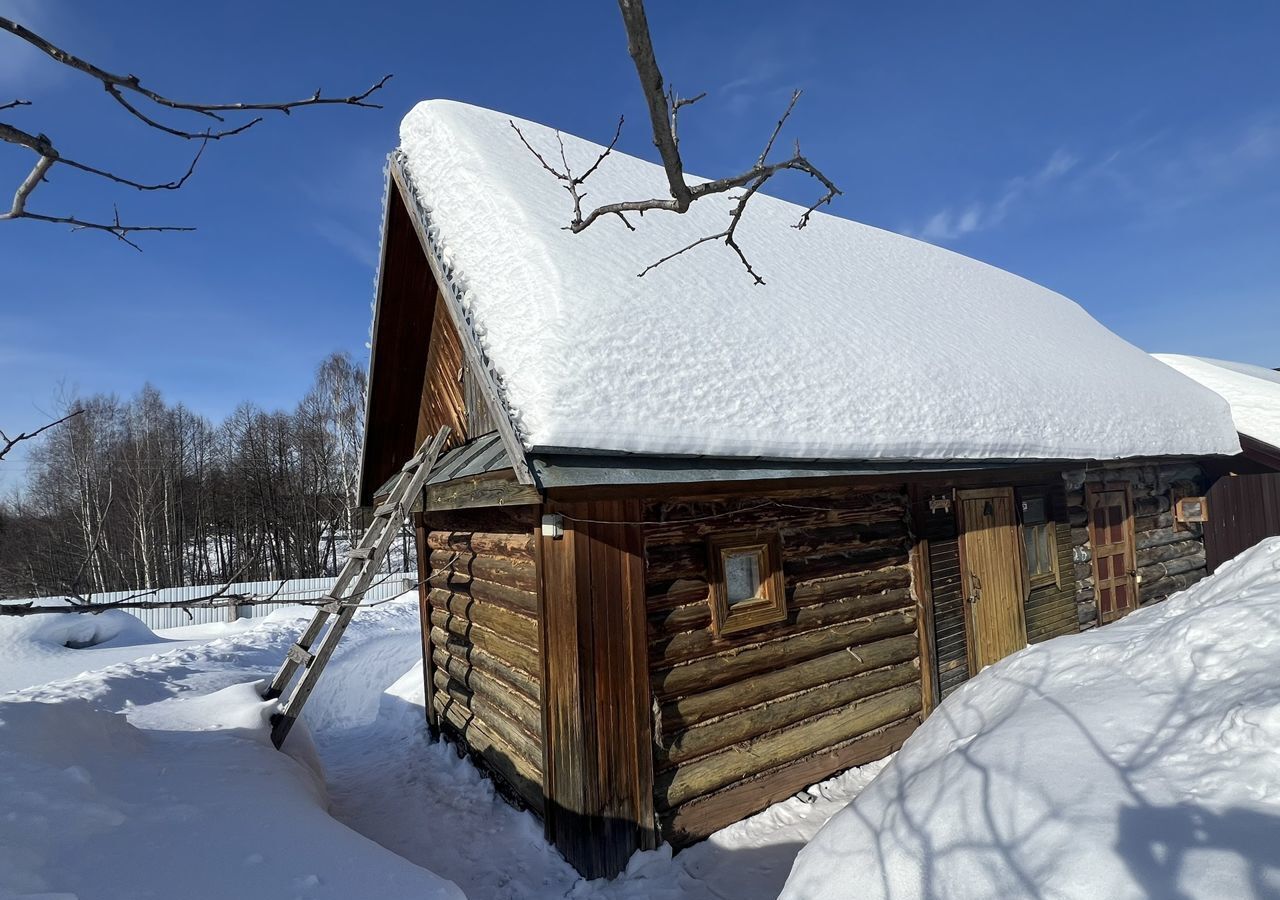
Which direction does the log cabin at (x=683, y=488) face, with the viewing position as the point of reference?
facing the viewer and to the right of the viewer

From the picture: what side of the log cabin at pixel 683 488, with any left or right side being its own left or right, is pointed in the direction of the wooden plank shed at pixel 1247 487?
left

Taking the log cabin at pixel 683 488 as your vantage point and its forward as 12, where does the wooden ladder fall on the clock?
The wooden ladder is roughly at 4 o'clock from the log cabin.
